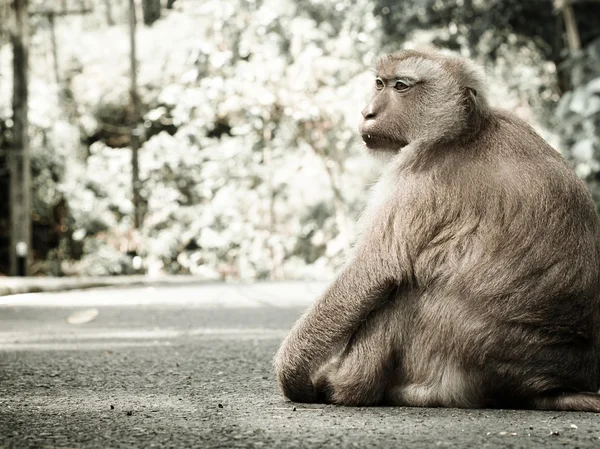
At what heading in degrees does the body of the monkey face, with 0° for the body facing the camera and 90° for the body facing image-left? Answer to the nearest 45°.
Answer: approximately 90°
